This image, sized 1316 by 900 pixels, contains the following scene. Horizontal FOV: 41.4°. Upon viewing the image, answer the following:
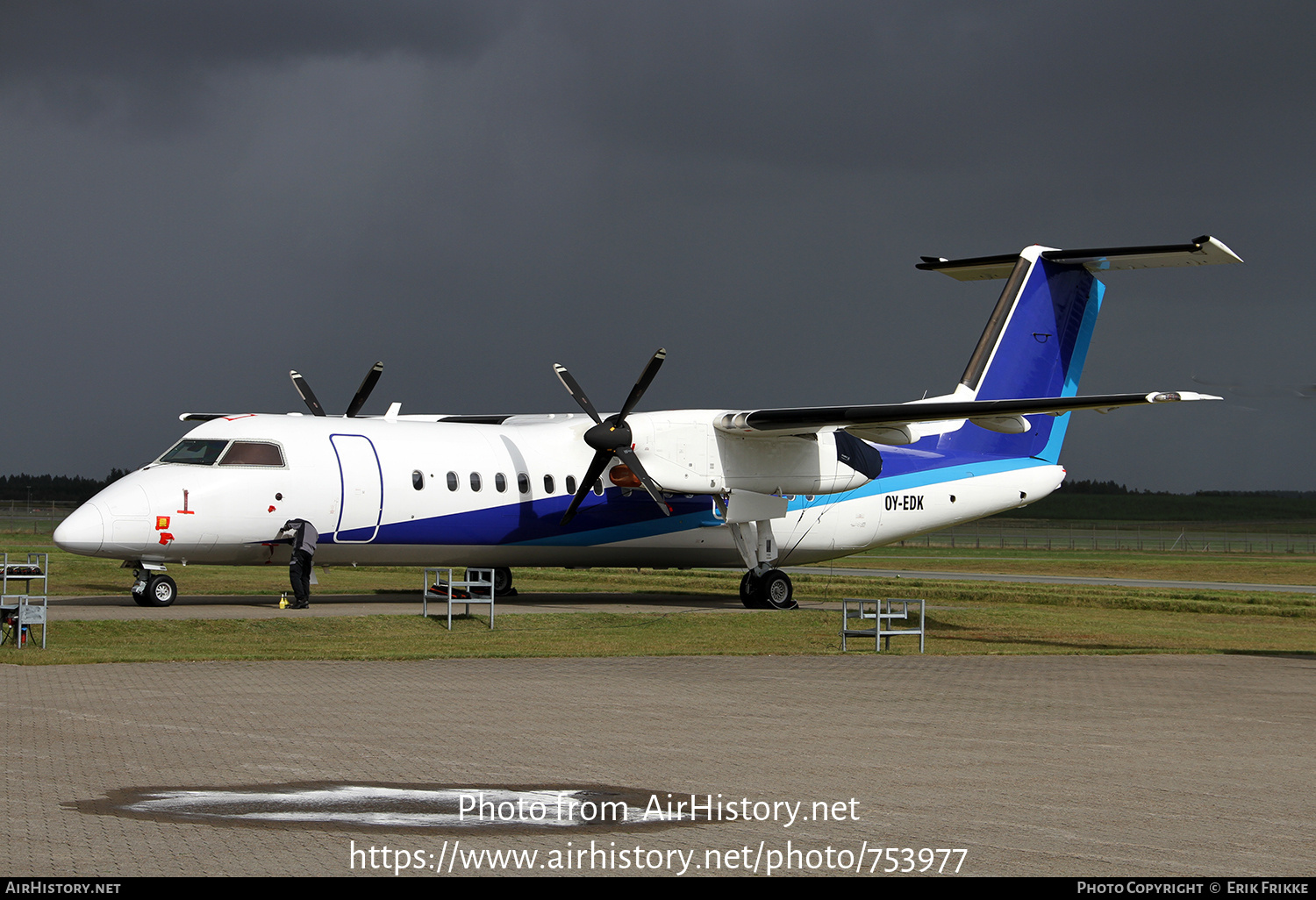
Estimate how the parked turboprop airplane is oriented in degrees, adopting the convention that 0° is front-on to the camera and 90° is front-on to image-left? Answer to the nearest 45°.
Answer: approximately 45°
